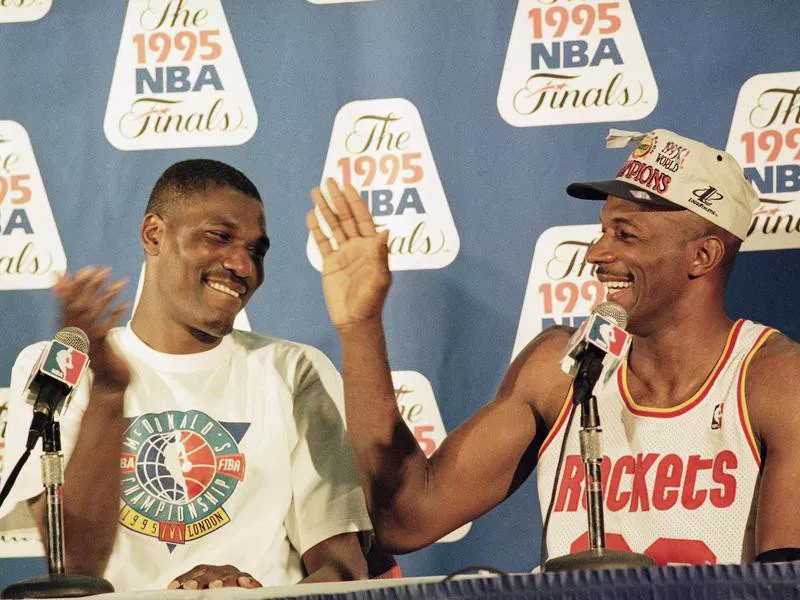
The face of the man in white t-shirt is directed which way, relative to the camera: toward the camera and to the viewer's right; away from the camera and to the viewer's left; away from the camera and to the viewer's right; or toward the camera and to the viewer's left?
toward the camera and to the viewer's right

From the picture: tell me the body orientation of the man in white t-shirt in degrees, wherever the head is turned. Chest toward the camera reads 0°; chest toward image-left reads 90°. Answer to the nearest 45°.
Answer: approximately 0°

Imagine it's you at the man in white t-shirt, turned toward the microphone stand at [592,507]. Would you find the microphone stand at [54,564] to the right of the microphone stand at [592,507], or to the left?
right

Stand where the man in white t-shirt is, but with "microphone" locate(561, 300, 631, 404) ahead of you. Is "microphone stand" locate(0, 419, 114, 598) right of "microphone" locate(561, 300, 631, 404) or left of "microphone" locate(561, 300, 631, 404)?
right

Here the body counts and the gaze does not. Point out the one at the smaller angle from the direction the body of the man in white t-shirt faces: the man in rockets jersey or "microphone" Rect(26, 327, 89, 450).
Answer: the microphone

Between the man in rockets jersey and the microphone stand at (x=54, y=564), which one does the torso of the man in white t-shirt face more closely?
the microphone stand

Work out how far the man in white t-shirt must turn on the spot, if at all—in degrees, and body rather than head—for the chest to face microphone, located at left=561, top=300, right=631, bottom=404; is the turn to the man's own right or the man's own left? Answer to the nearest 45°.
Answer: approximately 45° to the man's own left
